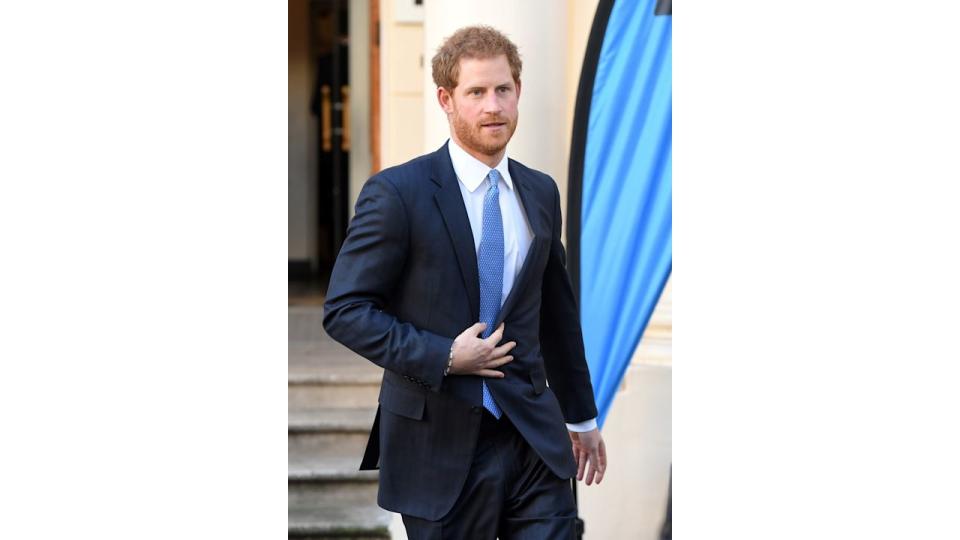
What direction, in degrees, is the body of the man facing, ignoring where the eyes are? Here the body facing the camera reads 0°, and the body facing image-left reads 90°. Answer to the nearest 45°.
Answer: approximately 315°

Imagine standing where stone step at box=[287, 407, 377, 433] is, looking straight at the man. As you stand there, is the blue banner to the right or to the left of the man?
left

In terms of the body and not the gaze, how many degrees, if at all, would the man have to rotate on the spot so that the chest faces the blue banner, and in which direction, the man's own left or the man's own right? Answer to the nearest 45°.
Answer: approximately 135° to the man's own left

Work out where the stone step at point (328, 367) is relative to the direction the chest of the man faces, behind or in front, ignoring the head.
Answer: behind

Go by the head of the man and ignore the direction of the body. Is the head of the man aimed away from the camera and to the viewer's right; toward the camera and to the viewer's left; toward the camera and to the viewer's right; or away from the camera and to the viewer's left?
toward the camera and to the viewer's right

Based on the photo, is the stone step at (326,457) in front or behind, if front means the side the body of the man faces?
behind
